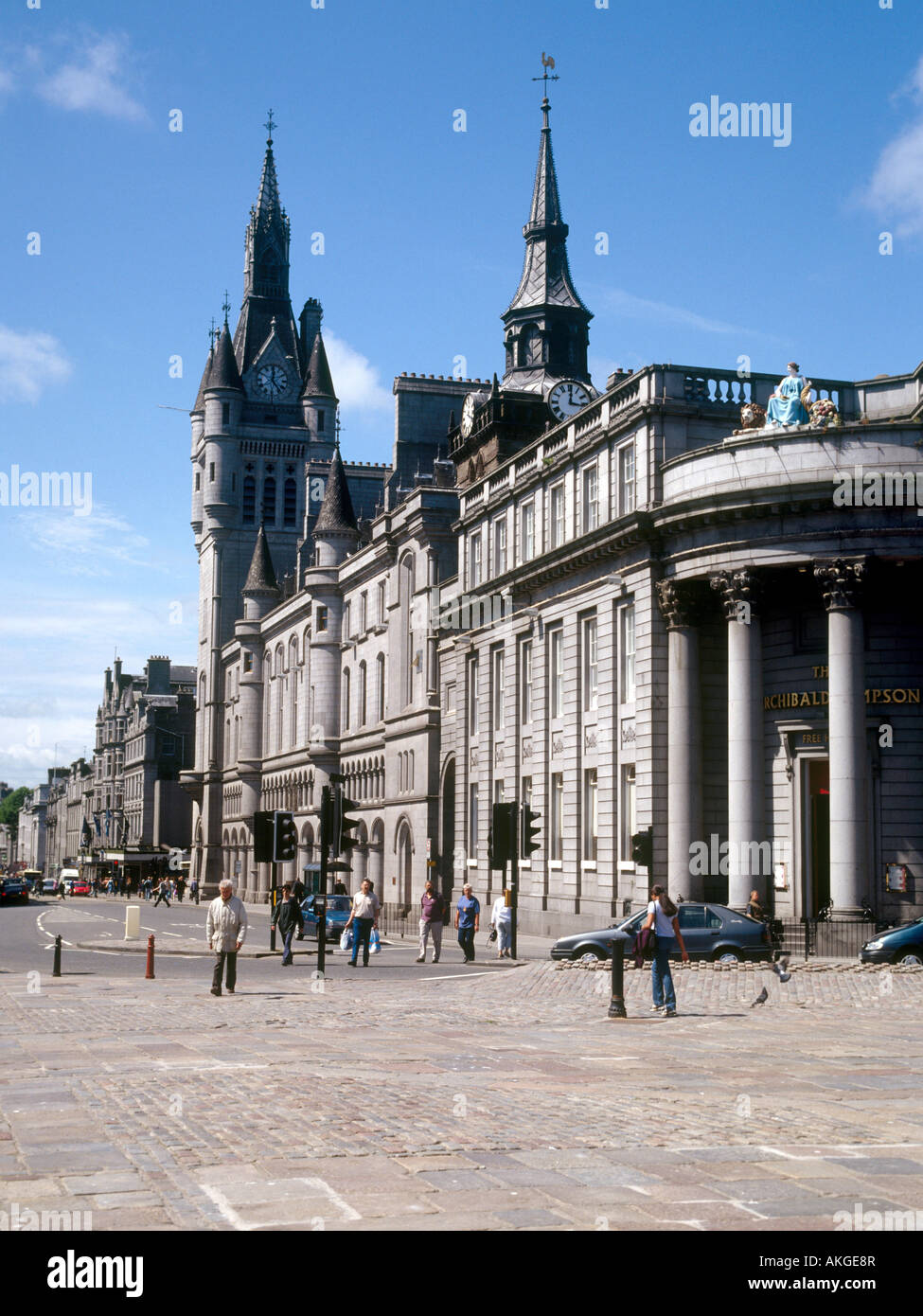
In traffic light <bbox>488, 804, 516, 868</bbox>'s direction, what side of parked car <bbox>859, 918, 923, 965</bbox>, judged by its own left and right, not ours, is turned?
front

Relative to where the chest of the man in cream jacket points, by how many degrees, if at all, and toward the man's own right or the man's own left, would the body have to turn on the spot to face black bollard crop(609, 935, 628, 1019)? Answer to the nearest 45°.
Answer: approximately 45° to the man's own left

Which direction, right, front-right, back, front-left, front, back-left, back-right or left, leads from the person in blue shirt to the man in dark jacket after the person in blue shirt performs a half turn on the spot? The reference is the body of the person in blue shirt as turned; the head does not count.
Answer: left

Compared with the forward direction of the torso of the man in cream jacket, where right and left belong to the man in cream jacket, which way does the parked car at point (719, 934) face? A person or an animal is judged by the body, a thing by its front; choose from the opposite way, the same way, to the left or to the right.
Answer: to the right

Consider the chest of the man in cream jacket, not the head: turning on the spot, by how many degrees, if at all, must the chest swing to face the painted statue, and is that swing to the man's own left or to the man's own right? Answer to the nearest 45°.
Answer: approximately 135° to the man's own left

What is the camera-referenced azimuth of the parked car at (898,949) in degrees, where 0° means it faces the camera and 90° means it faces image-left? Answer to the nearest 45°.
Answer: approximately 90°

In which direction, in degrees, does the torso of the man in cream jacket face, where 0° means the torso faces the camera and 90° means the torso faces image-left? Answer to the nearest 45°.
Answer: approximately 0°

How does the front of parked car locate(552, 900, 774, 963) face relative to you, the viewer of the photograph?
facing to the left of the viewer

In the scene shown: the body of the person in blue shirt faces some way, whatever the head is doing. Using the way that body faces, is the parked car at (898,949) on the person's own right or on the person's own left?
on the person's own left

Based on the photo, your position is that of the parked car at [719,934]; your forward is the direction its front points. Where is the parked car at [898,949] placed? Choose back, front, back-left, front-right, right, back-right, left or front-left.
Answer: back
